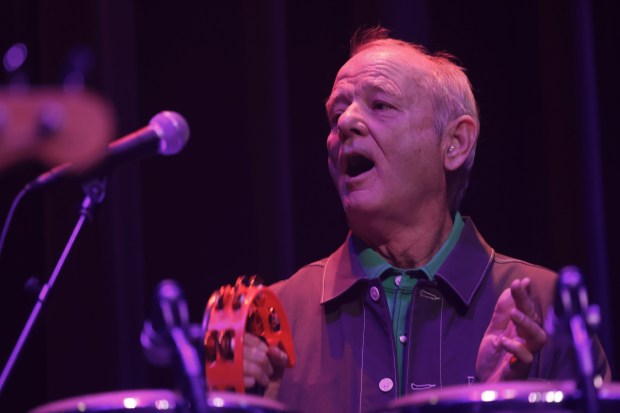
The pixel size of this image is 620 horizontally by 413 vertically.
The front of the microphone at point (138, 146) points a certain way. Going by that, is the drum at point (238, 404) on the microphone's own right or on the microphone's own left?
on the microphone's own right

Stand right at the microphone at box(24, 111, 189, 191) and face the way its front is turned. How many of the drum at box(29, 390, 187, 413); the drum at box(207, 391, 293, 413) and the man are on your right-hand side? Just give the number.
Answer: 2

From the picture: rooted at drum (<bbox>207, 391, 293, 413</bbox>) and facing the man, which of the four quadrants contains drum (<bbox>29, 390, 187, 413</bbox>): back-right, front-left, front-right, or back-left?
back-left

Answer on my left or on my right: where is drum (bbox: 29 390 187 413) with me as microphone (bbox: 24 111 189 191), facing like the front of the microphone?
on my right

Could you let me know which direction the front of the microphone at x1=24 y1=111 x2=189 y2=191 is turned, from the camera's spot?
facing to the right of the viewer

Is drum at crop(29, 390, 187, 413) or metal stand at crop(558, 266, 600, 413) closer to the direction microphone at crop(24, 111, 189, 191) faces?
the metal stand

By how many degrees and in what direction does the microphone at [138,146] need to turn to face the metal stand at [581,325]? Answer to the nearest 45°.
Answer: approximately 45° to its right

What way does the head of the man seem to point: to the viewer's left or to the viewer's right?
to the viewer's left

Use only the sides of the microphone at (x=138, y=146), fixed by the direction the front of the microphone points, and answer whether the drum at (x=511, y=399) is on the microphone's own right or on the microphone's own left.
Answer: on the microphone's own right
